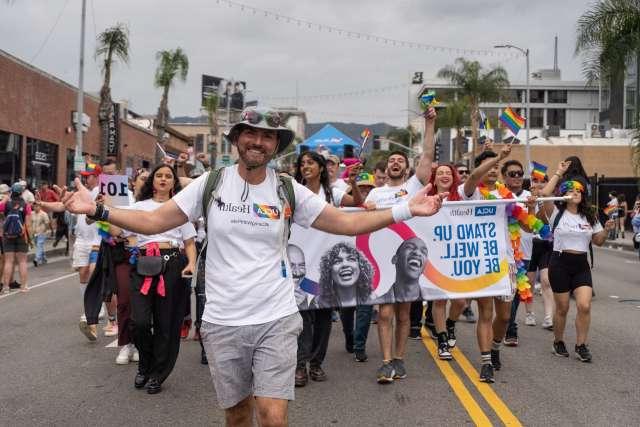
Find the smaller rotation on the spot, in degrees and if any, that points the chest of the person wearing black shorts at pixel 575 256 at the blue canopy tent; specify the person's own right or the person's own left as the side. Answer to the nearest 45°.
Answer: approximately 135° to the person's own right

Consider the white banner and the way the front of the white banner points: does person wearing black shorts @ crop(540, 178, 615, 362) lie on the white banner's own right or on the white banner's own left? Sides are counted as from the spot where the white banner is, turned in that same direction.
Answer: on the white banner's own left

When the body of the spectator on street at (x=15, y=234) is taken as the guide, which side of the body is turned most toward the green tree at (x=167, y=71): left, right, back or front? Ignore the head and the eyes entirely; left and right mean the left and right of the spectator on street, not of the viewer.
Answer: front

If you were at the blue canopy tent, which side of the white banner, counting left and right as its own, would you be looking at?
back

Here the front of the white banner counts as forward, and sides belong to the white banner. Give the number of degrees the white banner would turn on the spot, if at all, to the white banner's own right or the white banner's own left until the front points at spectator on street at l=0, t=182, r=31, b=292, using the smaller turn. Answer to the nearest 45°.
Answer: approximately 135° to the white banner's own right

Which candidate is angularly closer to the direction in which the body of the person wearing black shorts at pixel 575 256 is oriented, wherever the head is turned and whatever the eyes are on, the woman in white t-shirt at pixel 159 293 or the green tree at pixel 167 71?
the woman in white t-shirt

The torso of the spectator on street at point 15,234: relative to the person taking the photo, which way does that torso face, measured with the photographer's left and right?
facing away from the viewer

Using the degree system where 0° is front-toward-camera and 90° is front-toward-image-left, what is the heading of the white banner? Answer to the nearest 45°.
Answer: approximately 0°
